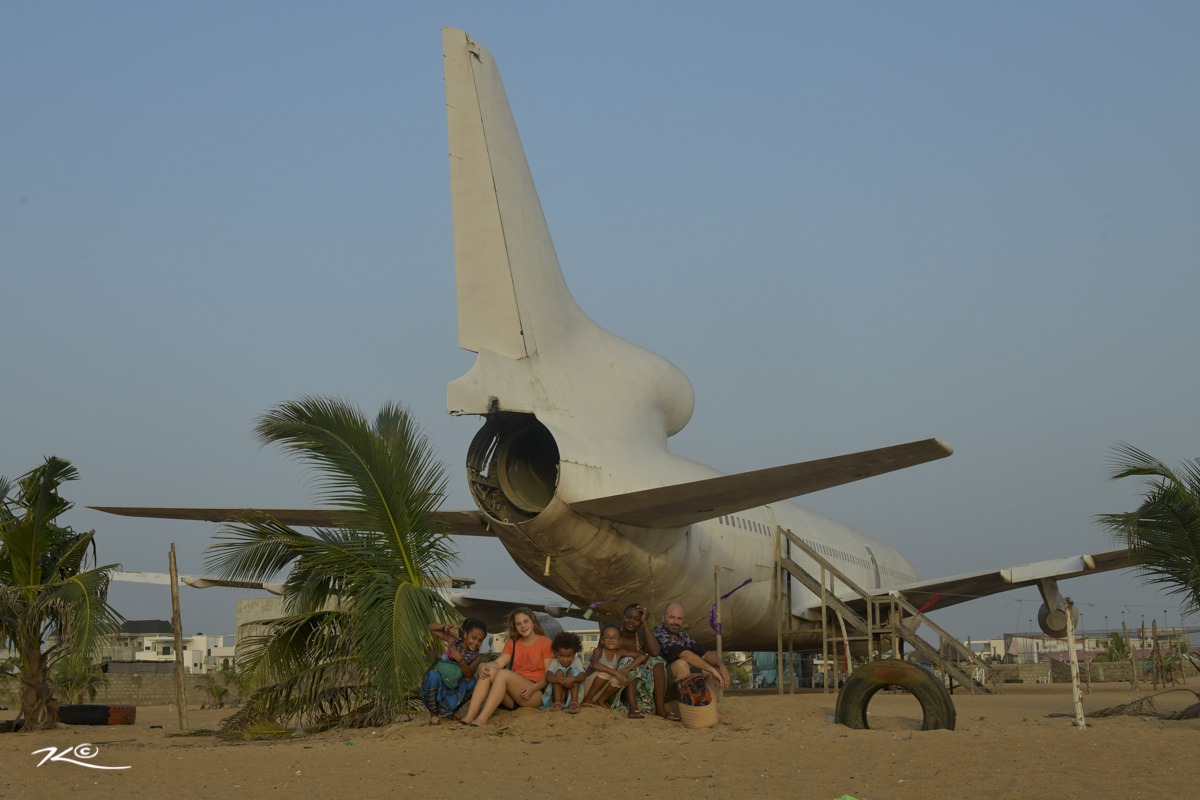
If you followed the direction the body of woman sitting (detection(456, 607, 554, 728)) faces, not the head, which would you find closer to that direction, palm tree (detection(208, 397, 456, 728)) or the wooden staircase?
the palm tree

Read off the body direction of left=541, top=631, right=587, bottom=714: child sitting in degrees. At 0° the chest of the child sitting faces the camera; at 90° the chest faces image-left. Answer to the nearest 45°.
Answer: approximately 0°

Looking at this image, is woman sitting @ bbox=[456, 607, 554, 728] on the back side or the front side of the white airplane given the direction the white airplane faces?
on the back side

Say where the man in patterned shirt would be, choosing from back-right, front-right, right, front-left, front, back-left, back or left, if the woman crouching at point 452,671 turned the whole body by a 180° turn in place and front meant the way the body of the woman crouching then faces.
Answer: right

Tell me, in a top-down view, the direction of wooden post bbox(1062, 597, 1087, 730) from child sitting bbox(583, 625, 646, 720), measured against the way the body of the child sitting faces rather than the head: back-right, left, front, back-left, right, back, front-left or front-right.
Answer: left

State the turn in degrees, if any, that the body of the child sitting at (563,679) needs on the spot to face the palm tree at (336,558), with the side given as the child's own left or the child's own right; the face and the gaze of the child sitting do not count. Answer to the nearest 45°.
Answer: approximately 135° to the child's own right

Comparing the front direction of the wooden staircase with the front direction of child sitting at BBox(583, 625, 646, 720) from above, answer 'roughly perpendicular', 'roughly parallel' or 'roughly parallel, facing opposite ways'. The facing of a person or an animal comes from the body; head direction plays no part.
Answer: roughly perpendicular

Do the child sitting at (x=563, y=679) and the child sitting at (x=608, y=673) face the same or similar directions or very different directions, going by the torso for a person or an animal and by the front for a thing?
same or similar directions

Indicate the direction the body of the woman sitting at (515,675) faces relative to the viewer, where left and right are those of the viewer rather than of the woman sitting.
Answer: facing the viewer and to the left of the viewer

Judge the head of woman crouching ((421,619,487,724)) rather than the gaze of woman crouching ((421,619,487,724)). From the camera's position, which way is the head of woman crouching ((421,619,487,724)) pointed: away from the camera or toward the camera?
toward the camera

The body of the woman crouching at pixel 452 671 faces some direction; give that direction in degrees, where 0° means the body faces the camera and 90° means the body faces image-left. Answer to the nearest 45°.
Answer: approximately 0°
